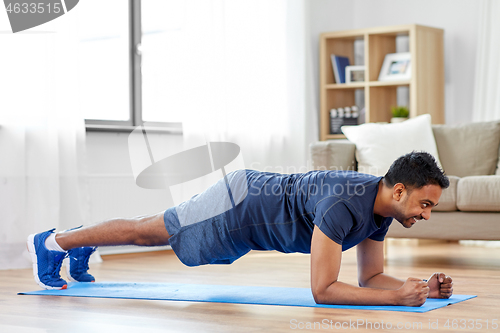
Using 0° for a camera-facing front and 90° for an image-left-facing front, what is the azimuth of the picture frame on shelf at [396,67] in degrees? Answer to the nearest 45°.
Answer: approximately 45°

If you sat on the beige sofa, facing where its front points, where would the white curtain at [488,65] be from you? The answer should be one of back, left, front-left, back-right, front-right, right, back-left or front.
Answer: back

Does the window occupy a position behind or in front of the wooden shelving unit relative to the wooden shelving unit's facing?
in front

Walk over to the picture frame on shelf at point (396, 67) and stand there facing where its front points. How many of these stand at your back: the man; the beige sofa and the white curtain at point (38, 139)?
0

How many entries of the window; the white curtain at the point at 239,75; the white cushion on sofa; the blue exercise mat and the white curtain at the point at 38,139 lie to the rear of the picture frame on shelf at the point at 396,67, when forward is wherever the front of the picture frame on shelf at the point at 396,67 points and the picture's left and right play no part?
0

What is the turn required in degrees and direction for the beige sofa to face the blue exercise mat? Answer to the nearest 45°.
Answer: approximately 45° to its right

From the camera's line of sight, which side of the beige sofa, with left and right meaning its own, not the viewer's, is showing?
front

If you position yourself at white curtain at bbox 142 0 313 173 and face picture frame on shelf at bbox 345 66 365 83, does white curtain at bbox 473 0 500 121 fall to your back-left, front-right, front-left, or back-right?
front-right

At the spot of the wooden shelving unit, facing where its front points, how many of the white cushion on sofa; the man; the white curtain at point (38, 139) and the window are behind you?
0

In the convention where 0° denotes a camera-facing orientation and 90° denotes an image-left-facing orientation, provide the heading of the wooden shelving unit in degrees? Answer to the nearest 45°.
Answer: approximately 45°

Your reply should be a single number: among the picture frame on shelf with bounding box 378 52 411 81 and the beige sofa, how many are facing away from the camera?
0
